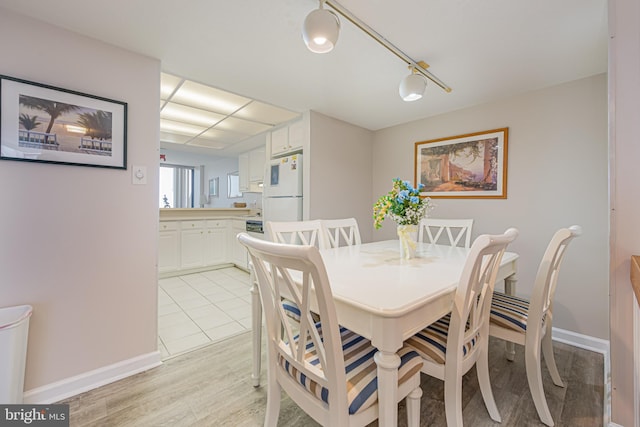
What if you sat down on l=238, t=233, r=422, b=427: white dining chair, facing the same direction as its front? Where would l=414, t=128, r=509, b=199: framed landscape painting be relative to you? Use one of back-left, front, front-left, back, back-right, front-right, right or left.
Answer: front

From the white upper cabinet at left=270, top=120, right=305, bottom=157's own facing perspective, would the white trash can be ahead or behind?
ahead

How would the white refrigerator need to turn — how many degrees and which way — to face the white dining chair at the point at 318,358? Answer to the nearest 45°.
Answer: approximately 45° to its left

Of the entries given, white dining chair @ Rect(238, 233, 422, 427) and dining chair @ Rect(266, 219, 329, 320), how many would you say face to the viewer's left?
0

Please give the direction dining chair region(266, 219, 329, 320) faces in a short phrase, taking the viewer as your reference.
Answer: facing the viewer and to the right of the viewer

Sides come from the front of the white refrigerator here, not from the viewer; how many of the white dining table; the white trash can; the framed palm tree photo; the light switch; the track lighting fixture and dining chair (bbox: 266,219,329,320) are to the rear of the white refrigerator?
0

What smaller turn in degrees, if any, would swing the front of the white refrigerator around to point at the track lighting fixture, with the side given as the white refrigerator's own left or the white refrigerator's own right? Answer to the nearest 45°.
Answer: approximately 45° to the white refrigerator's own left

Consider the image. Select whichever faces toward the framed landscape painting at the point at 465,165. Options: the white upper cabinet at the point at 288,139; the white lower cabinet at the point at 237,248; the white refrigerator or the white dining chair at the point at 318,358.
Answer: the white dining chair

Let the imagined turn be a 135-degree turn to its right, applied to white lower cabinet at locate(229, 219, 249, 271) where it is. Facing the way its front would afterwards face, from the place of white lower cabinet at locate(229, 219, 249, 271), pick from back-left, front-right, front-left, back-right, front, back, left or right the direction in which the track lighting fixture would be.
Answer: back

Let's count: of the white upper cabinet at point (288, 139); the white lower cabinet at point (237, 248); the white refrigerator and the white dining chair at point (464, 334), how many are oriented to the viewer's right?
0

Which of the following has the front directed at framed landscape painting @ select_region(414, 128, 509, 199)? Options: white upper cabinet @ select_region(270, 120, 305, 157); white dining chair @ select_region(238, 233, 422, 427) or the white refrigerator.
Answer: the white dining chair

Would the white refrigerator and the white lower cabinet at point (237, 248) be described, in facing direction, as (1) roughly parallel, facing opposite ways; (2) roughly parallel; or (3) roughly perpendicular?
roughly parallel

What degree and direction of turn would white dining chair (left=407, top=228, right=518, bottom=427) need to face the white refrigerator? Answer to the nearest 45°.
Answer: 0° — it already faces it

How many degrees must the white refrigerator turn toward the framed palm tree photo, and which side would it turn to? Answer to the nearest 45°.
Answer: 0° — it already faces it

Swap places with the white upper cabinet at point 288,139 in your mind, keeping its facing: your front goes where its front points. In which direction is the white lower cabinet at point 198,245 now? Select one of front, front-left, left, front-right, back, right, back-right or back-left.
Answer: right

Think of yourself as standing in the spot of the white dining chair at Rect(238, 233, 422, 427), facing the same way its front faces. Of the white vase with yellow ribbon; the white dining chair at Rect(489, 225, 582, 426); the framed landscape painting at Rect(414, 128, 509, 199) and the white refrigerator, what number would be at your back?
0

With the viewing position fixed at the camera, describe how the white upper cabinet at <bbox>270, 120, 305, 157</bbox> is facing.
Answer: facing the viewer and to the left of the viewer
